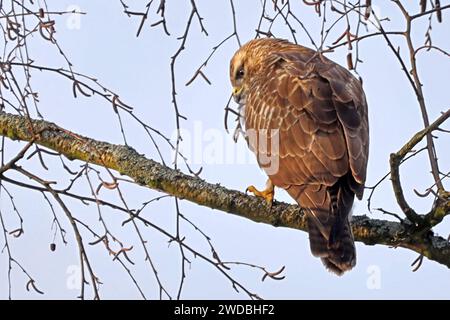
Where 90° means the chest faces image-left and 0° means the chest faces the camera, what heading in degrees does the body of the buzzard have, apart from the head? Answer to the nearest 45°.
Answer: approximately 135°
